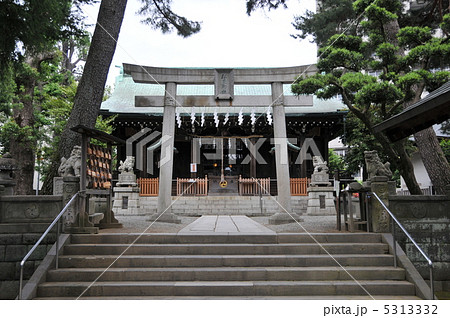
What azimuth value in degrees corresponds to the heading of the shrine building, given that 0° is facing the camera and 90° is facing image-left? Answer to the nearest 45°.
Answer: approximately 0°

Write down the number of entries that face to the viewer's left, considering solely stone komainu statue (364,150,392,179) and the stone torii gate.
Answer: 1

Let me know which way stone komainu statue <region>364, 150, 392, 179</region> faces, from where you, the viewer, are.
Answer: facing to the left of the viewer

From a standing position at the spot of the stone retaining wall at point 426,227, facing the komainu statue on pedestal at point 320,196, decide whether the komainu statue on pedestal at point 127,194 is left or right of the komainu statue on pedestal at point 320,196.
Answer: left

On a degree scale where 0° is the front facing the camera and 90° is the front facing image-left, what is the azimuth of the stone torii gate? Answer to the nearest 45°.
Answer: approximately 0°
